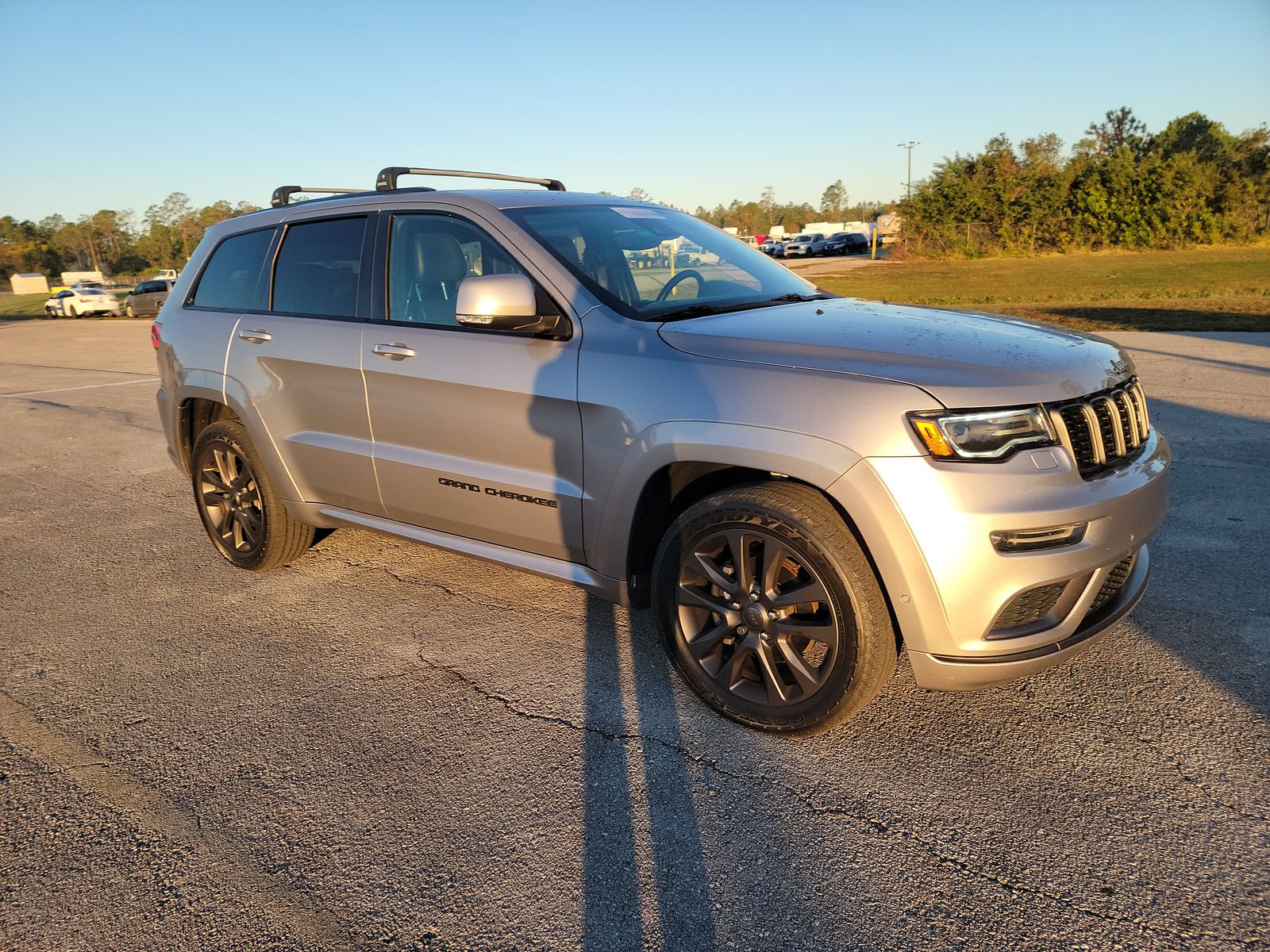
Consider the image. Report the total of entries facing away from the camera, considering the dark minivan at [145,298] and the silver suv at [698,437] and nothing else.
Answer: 0

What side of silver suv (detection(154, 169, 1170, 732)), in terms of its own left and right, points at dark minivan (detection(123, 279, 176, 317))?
back

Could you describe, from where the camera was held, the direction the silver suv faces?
facing the viewer and to the right of the viewer

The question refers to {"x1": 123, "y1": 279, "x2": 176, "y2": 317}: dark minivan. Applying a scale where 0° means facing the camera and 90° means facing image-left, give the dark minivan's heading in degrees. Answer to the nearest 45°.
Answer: approximately 45°

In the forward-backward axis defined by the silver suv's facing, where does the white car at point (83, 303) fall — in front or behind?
behind

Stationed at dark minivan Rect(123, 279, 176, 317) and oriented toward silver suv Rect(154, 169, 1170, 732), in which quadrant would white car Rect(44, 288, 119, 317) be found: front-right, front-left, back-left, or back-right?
back-right

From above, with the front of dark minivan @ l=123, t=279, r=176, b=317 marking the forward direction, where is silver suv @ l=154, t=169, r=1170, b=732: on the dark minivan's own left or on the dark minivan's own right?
on the dark minivan's own left
